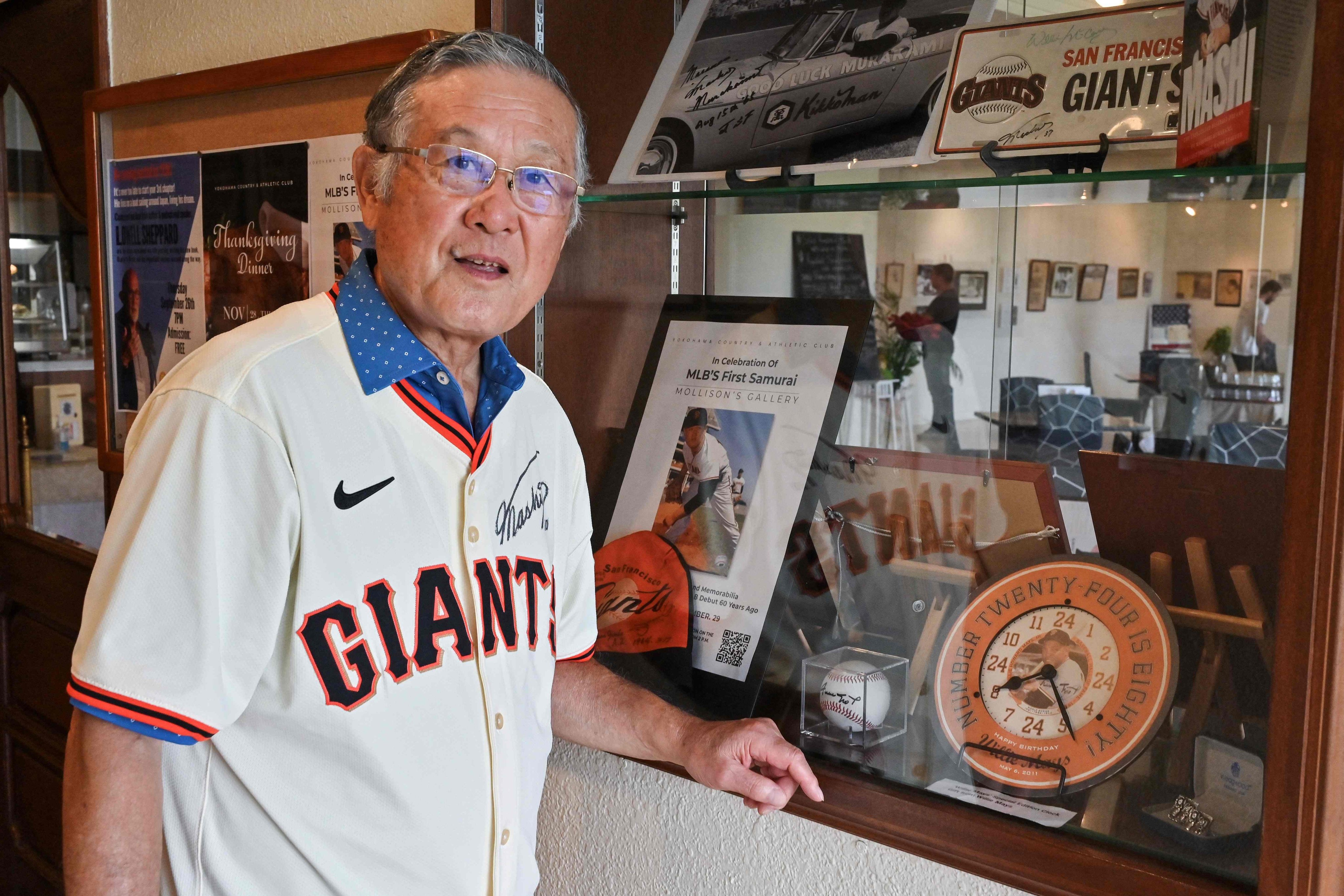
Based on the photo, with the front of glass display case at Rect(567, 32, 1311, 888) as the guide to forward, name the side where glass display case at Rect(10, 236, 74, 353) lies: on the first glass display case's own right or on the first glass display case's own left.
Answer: on the first glass display case's own right

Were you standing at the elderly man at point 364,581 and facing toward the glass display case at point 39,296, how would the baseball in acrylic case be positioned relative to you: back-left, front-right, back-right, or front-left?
back-right

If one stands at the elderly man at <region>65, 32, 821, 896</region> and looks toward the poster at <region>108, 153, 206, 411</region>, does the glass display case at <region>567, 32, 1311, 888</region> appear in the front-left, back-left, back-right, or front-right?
back-right

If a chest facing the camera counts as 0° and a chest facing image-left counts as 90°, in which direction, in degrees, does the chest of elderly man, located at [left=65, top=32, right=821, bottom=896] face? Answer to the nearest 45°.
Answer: approximately 315°

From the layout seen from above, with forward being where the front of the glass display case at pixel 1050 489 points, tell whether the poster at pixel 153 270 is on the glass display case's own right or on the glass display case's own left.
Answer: on the glass display case's own right

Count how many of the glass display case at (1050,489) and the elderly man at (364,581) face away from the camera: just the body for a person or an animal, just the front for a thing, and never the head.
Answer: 0

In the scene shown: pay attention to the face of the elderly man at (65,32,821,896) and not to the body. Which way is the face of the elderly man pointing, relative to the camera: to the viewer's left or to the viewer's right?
to the viewer's right
